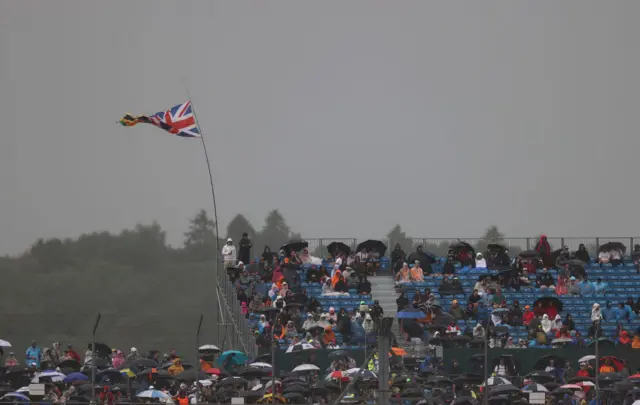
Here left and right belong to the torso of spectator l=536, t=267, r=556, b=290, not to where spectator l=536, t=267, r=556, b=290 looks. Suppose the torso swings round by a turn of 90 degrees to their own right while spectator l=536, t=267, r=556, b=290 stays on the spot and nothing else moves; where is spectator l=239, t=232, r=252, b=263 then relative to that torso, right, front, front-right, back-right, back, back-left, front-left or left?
front

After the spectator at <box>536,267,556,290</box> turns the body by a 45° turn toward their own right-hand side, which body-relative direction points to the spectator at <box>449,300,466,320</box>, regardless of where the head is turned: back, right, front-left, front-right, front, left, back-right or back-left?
front

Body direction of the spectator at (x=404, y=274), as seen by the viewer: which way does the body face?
toward the camera

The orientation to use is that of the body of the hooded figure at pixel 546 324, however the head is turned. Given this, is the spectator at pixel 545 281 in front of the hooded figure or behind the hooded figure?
behind

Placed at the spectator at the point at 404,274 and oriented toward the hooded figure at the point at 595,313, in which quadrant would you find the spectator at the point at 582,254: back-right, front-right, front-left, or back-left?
front-left

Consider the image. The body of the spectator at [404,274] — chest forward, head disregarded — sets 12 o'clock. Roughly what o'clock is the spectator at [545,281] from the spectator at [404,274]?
the spectator at [545,281] is roughly at 9 o'clock from the spectator at [404,274].

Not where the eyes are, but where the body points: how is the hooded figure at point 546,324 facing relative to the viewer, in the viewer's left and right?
facing the viewer

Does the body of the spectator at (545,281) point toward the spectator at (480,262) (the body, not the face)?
no

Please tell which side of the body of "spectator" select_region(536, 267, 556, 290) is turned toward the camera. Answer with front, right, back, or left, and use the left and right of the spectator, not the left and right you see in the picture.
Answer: front

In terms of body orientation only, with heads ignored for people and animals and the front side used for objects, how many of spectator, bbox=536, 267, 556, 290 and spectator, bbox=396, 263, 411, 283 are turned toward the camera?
2

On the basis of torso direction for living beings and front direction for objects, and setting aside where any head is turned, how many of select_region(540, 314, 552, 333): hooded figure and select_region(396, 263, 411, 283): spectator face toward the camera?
2

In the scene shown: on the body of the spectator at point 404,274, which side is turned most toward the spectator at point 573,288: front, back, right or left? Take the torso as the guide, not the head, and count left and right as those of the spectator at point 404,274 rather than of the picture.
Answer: left

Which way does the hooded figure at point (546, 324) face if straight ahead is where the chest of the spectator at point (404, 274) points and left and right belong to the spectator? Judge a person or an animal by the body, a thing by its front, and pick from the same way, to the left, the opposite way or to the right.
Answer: the same way

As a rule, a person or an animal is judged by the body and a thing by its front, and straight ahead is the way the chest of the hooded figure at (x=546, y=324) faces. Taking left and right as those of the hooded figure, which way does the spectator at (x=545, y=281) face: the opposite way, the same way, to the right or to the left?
the same way

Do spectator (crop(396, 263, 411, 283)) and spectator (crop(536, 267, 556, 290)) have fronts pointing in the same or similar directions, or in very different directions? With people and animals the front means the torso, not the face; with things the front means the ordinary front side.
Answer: same or similar directions

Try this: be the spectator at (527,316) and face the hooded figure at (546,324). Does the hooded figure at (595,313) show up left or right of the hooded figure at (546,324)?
left
